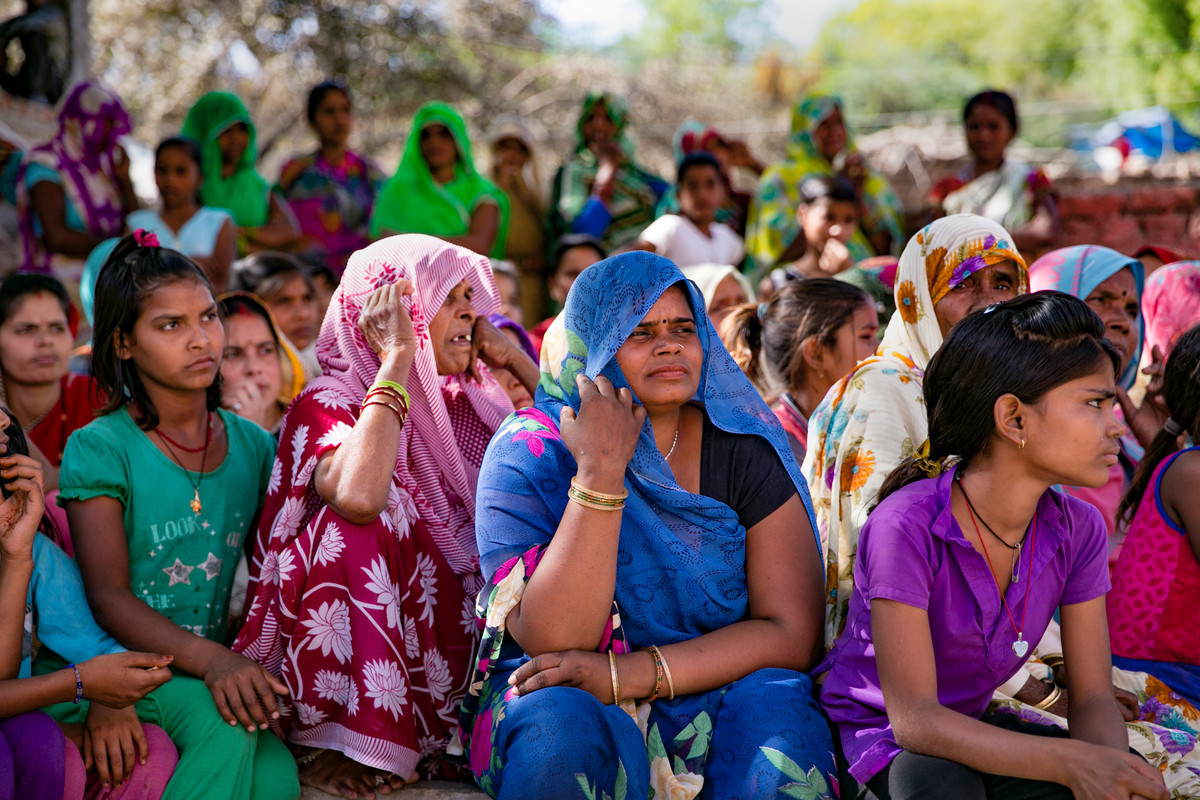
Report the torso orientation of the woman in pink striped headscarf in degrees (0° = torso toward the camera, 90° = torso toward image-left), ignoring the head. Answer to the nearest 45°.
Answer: approximately 315°

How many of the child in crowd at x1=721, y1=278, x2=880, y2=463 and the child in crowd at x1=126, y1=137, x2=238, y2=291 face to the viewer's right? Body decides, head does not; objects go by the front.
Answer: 1

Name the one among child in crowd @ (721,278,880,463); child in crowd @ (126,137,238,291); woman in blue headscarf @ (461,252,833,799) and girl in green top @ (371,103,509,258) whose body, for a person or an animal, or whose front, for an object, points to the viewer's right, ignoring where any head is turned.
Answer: child in crowd @ (721,278,880,463)

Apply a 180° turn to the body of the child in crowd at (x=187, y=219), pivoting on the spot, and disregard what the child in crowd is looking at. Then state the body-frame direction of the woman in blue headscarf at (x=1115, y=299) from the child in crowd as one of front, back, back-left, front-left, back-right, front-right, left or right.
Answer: back-right

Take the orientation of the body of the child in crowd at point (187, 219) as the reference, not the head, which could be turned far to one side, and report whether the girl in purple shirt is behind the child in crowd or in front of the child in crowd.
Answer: in front

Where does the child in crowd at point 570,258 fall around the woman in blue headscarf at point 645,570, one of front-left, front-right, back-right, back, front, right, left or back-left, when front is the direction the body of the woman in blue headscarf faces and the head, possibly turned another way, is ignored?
back

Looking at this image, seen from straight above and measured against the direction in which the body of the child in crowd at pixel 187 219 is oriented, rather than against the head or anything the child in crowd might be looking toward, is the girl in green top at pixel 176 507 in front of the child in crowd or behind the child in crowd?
in front

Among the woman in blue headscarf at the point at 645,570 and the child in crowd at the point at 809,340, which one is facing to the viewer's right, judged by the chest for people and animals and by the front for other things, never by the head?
the child in crowd

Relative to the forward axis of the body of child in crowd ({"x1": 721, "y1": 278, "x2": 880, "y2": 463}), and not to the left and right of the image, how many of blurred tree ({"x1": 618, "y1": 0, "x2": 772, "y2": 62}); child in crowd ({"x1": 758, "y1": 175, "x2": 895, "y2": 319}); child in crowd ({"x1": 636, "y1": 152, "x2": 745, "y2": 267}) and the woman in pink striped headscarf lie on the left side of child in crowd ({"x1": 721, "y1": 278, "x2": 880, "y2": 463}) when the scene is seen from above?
3

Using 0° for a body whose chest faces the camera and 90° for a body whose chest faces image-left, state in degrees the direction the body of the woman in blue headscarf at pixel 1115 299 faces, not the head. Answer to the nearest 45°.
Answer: approximately 315°
